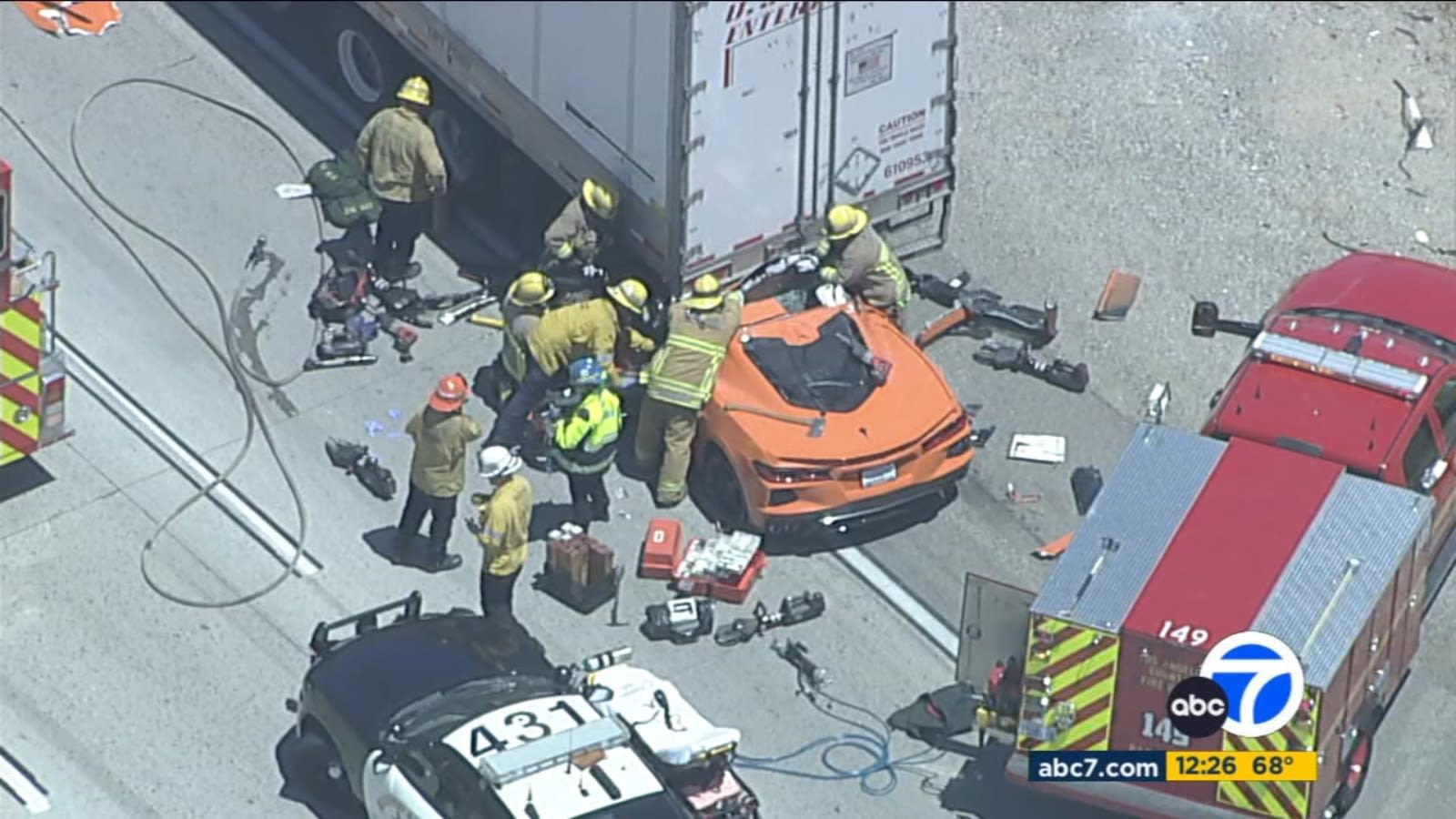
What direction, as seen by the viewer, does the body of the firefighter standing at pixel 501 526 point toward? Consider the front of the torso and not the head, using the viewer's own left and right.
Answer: facing to the left of the viewer

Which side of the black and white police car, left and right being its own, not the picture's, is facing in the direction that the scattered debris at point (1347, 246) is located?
right

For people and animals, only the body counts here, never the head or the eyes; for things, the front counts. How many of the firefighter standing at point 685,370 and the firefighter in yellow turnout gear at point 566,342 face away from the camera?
1

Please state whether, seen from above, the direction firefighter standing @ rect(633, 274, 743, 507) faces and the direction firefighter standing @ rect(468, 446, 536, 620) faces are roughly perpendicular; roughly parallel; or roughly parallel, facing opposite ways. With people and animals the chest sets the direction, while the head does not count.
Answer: roughly perpendicular

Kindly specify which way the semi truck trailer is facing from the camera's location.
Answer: facing away from the viewer and to the left of the viewer

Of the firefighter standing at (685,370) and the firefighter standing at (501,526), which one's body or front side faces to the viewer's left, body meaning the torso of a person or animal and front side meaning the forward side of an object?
the firefighter standing at (501,526)

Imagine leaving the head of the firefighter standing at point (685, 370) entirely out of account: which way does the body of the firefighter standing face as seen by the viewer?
away from the camera

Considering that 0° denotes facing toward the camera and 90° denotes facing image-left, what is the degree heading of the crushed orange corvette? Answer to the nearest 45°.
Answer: approximately 135°

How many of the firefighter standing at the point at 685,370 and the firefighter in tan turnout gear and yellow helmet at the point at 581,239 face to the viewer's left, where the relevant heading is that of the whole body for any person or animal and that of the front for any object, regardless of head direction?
0

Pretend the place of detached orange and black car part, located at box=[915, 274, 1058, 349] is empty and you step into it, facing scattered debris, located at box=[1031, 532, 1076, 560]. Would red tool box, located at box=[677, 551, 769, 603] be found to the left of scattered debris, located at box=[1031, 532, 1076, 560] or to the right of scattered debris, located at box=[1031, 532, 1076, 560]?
right

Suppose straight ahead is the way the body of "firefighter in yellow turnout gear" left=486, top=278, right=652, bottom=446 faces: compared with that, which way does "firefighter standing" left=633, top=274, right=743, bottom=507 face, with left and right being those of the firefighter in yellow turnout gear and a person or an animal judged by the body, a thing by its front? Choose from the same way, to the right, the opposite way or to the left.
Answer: to the left

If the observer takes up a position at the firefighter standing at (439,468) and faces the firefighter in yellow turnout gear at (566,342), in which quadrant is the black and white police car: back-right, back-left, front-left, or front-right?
back-right

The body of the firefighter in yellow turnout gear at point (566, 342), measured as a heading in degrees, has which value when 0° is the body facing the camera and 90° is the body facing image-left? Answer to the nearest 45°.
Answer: approximately 270°
